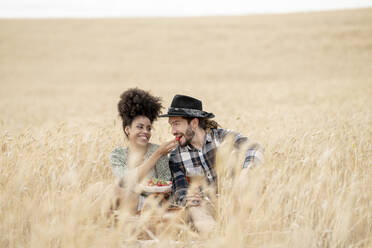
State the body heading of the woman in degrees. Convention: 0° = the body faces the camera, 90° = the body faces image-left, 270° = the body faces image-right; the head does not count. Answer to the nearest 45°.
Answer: approximately 0°

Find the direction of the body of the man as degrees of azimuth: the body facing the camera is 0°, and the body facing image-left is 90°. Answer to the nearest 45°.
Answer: approximately 0°

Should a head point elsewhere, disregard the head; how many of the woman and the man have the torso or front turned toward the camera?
2

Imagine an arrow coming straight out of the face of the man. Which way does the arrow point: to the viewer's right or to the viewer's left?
to the viewer's left
